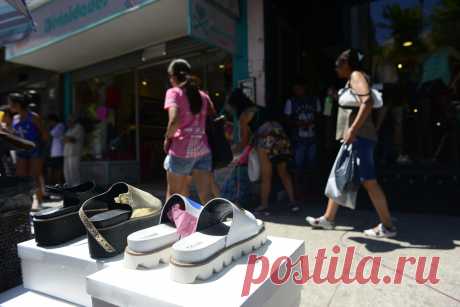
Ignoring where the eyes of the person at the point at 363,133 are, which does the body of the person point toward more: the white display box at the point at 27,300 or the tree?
the white display box

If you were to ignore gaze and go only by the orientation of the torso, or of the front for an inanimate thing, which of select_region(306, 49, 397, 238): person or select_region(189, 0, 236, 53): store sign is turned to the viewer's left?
the person

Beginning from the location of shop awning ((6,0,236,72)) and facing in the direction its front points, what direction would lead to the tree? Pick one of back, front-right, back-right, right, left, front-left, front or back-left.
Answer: left

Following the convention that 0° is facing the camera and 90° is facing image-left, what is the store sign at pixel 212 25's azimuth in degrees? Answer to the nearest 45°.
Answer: approximately 315°

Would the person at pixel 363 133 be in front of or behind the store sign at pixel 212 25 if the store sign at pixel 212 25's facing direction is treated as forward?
in front

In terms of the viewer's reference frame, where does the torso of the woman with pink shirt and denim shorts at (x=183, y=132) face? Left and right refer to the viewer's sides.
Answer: facing away from the viewer and to the left of the viewer

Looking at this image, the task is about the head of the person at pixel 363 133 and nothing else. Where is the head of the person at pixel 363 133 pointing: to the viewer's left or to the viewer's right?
to the viewer's left

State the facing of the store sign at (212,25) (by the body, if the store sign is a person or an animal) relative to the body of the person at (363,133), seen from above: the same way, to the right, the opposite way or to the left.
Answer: the opposite way
